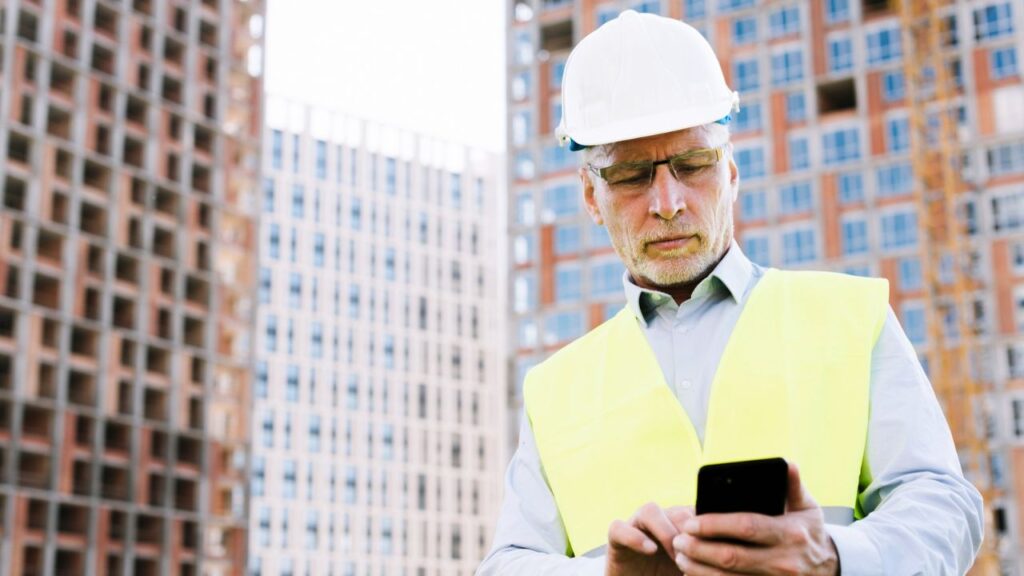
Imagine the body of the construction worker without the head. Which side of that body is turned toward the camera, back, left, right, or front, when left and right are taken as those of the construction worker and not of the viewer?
front
